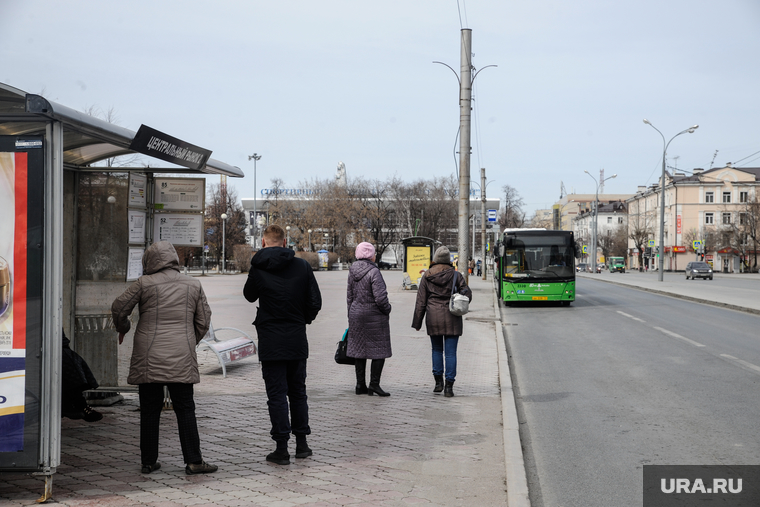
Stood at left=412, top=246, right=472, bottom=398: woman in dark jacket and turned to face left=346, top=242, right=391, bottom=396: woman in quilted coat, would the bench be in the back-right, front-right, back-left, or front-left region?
front-right

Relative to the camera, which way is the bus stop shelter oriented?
to the viewer's right

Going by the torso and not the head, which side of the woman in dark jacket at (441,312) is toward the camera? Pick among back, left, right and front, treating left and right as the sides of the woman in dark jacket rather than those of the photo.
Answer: back

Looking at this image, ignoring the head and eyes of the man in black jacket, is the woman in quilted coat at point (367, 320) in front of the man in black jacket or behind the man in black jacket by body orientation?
in front

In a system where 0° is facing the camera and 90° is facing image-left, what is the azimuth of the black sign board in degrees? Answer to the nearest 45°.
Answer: approximately 315°

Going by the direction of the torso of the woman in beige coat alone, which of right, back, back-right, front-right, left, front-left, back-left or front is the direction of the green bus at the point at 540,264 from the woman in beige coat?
front-right

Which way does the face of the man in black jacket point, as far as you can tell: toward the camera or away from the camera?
away from the camera

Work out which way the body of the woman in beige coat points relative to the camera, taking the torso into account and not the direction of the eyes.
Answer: away from the camera

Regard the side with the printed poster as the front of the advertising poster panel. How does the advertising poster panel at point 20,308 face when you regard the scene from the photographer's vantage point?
facing the viewer

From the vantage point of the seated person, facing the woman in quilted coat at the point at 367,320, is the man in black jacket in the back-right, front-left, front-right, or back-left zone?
front-right

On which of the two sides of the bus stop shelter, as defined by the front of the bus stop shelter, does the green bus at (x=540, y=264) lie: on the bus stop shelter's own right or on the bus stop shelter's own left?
on the bus stop shelter's own left

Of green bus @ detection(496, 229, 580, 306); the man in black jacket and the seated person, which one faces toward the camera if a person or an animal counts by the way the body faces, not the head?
the green bus

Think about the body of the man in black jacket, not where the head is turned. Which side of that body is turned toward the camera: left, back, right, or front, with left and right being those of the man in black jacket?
back
